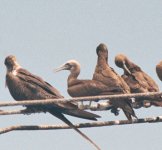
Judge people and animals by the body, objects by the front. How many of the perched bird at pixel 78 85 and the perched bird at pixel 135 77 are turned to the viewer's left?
2

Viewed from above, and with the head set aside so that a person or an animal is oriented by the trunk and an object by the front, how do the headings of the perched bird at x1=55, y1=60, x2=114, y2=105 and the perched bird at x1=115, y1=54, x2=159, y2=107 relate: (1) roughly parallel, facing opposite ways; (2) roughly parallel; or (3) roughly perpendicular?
roughly parallel

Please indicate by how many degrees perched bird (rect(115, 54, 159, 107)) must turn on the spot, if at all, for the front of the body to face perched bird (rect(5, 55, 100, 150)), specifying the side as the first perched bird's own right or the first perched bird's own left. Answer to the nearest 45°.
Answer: approximately 45° to the first perched bird's own left

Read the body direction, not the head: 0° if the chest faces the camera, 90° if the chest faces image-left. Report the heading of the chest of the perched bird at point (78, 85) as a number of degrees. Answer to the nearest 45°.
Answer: approximately 90°

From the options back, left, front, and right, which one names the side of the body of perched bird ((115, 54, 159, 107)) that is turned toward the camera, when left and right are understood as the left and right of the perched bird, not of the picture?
left

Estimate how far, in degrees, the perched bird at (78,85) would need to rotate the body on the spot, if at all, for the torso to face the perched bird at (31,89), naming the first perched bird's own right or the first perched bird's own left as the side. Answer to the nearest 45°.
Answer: approximately 45° to the first perched bird's own left

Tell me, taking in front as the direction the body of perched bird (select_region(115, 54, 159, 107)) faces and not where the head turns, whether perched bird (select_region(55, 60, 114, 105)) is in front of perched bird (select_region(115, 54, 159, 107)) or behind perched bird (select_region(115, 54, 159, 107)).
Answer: in front
